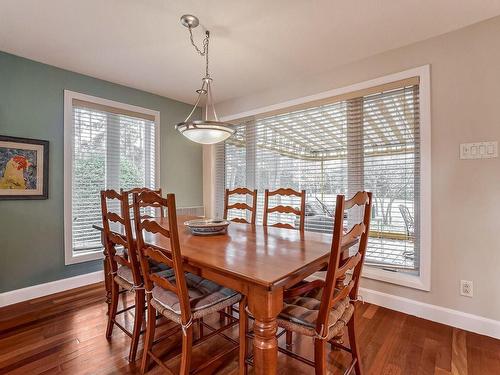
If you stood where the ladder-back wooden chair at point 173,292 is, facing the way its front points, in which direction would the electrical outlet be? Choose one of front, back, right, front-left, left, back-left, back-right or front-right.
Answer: front-right

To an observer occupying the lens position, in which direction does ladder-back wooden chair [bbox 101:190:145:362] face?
facing away from the viewer and to the right of the viewer

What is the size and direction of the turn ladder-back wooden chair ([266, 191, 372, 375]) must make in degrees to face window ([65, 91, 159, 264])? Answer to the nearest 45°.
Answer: approximately 45° to its left

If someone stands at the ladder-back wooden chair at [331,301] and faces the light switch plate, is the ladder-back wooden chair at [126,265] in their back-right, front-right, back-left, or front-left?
back-left

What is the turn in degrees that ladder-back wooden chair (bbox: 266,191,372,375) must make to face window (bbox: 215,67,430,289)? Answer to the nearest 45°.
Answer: approximately 45° to its right

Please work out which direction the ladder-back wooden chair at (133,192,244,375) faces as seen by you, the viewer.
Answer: facing away from the viewer and to the right of the viewer
